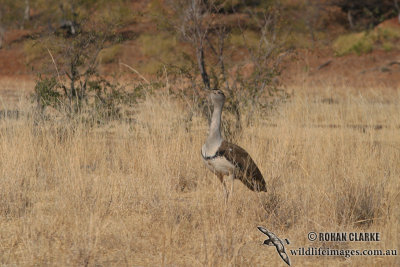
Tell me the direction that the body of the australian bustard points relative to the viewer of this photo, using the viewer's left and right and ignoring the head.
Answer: facing the viewer and to the left of the viewer

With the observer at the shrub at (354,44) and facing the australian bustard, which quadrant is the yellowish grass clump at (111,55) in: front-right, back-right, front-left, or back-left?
front-right

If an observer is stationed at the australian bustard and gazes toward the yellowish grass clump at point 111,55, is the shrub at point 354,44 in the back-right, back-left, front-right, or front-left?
front-right

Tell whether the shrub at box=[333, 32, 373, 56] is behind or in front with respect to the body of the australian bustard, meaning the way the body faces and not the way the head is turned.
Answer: behind
